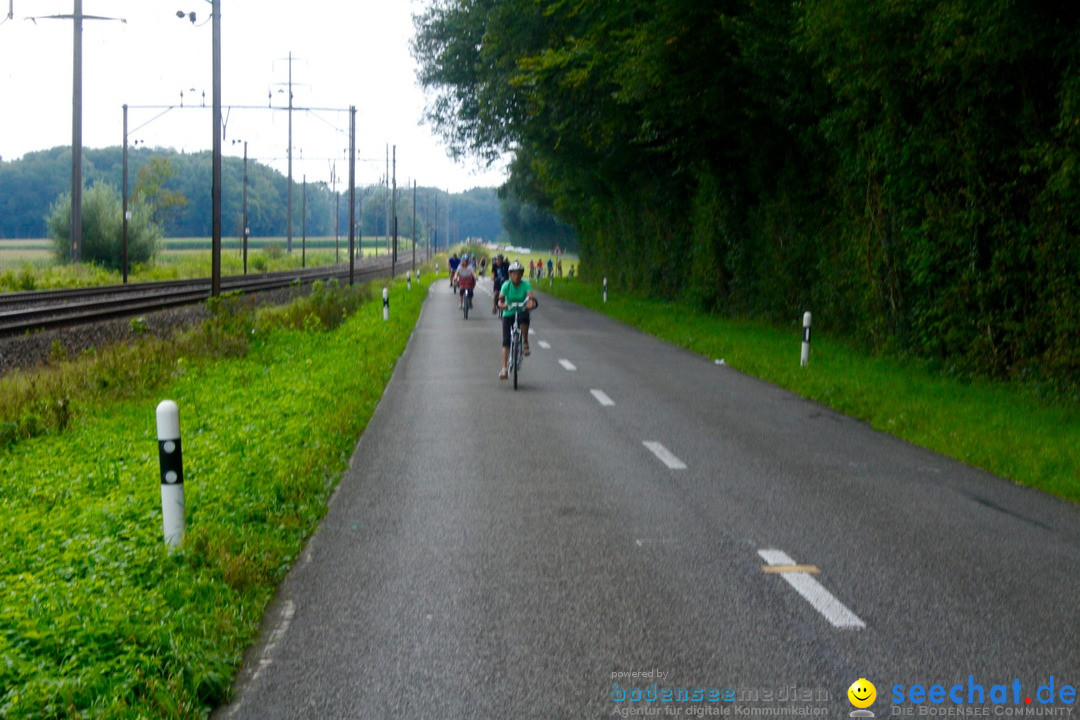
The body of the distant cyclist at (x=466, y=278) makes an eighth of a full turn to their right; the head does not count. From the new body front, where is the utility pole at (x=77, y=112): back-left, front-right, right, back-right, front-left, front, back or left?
right

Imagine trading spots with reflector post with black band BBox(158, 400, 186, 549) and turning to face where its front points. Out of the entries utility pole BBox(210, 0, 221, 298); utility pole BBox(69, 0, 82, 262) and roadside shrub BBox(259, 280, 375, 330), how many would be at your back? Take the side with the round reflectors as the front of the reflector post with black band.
3

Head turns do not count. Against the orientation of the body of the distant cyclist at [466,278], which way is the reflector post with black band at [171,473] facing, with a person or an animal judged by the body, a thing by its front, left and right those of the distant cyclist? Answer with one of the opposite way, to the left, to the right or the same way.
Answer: the same way

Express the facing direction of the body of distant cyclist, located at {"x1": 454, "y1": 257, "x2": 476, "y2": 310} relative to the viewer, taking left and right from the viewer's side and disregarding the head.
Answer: facing the viewer

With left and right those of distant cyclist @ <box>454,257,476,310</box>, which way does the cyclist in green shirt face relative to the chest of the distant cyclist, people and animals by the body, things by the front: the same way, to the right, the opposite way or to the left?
the same way

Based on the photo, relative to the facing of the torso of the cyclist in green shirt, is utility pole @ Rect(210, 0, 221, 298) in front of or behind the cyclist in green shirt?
behind

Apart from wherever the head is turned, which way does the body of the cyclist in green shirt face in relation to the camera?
toward the camera

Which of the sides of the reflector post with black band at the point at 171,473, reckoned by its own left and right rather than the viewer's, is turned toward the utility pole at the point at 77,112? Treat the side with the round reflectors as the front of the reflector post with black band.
back

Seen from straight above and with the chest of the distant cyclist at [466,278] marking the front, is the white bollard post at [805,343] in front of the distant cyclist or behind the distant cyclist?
in front

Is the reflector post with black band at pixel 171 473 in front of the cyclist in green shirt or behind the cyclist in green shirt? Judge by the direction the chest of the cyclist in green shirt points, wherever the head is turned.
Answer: in front

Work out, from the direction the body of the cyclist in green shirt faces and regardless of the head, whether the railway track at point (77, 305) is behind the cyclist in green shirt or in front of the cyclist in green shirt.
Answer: behind

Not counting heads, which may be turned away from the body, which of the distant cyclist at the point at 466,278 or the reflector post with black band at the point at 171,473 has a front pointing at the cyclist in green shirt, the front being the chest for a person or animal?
the distant cyclist

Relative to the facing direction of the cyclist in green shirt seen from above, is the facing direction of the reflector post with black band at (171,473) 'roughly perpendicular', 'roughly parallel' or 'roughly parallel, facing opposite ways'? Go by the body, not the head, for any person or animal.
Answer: roughly parallel

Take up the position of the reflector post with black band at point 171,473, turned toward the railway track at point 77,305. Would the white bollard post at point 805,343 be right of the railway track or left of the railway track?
right
